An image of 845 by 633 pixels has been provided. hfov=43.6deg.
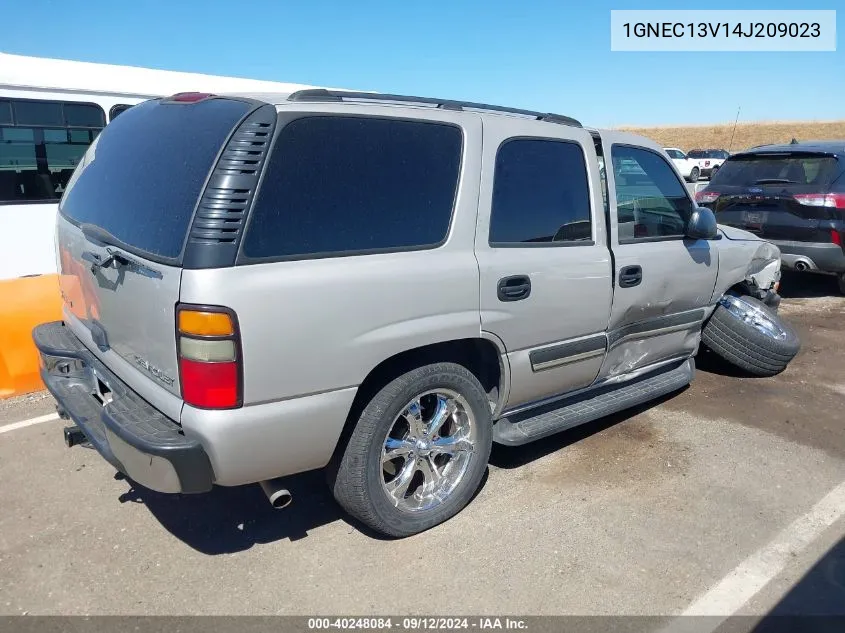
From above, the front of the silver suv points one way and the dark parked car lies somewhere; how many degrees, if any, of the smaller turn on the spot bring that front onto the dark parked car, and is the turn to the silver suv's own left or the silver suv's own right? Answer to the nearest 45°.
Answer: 0° — it already faces it

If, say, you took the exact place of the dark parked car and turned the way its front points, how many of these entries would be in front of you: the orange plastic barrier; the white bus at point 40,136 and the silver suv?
0

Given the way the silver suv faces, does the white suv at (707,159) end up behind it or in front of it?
in front

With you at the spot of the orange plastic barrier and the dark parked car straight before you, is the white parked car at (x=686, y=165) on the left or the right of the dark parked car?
left

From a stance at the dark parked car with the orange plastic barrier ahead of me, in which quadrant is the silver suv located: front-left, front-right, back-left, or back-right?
front-left

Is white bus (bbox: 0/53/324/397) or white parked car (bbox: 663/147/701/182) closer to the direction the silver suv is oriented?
the white parked car

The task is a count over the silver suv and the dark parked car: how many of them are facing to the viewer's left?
0

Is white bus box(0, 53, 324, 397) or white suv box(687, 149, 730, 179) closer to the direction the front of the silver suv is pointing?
the white suv

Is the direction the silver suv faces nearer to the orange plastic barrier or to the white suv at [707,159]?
the white suv

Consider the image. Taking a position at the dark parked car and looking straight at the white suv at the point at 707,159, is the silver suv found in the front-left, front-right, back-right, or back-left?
back-left

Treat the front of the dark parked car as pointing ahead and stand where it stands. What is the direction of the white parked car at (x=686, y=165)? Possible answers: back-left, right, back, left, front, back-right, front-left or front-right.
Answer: front-left

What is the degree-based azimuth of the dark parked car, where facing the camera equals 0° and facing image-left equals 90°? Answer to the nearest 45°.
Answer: approximately 225°

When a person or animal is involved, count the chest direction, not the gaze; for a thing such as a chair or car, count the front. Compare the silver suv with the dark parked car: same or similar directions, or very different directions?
same or similar directions

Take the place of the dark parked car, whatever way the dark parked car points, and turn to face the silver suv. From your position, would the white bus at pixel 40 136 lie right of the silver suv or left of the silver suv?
right

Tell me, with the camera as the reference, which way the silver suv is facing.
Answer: facing away from the viewer and to the right of the viewer

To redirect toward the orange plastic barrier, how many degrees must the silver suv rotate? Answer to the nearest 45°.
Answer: approximately 90° to its left

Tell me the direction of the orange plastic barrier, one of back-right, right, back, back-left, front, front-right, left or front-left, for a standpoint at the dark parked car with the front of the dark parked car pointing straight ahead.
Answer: back
